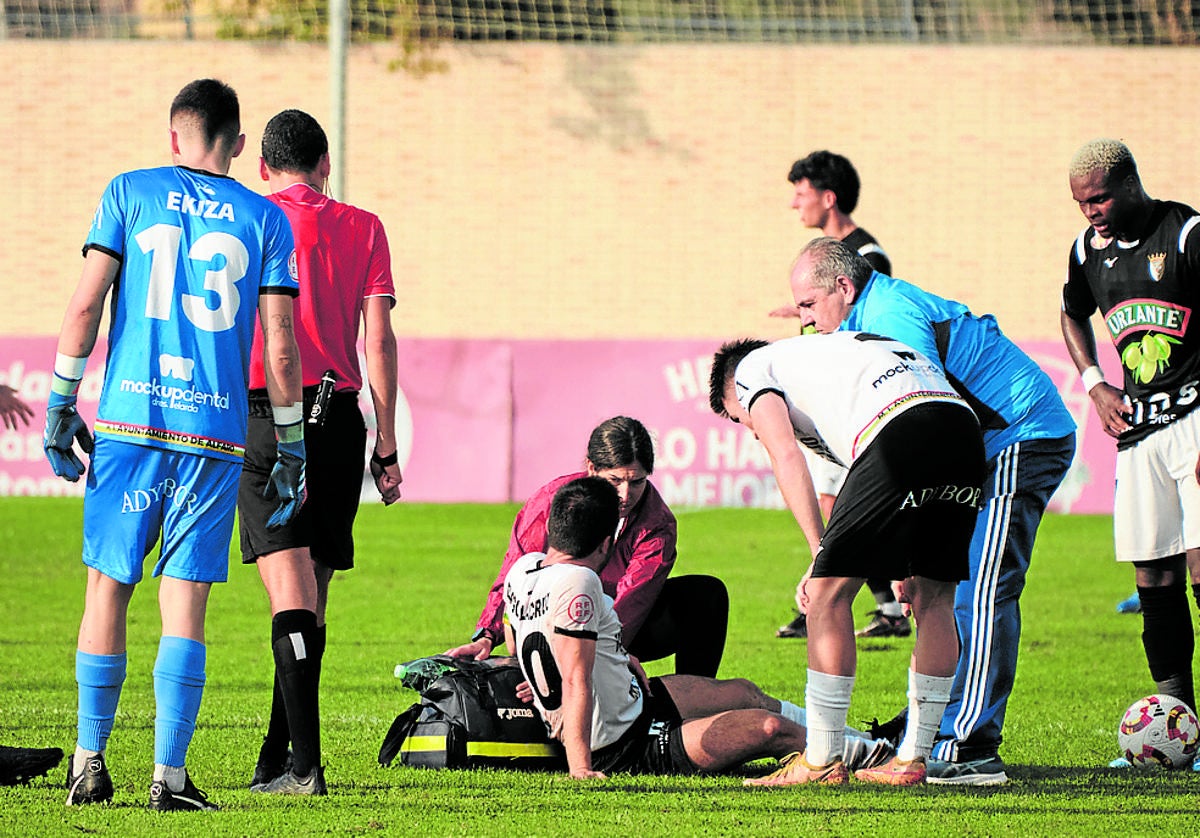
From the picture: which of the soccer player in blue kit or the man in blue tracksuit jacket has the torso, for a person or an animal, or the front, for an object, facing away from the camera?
the soccer player in blue kit

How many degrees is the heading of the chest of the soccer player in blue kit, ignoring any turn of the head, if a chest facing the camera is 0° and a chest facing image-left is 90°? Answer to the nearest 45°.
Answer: approximately 180°

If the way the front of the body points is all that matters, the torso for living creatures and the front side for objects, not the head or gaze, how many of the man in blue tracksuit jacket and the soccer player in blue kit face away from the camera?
1

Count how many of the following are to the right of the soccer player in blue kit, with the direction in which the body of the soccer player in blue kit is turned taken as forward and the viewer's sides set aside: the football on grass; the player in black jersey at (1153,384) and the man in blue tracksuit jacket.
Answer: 3

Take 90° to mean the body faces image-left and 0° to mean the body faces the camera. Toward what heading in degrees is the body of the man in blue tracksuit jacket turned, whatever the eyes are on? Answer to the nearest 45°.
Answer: approximately 90°

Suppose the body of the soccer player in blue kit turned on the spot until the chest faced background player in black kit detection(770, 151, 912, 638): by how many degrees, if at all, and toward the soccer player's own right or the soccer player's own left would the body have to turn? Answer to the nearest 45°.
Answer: approximately 45° to the soccer player's own right

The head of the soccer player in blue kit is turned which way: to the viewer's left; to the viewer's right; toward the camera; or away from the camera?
away from the camera

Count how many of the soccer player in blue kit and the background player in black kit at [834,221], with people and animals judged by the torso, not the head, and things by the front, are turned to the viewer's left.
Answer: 1

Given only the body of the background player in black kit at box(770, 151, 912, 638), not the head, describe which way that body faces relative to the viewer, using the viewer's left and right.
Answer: facing to the left of the viewer

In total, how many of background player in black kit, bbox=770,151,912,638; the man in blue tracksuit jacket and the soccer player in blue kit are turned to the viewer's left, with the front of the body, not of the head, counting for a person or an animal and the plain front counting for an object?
2

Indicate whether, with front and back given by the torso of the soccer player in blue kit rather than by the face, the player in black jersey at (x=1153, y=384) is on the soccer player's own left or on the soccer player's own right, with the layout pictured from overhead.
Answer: on the soccer player's own right
